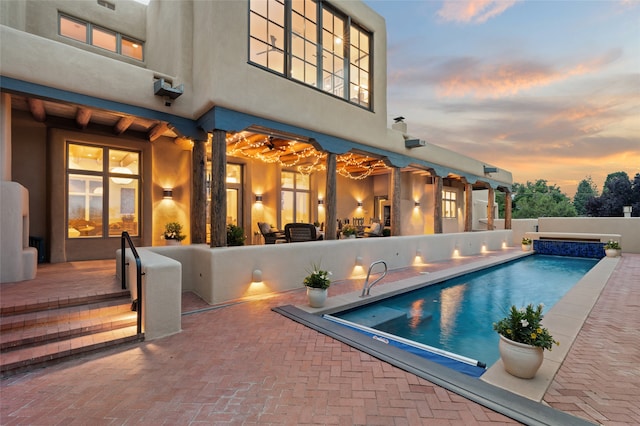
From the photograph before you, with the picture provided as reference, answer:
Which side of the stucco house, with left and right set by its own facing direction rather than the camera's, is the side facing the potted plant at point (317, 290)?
front

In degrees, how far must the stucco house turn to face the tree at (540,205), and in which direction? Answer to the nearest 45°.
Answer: approximately 90° to its left

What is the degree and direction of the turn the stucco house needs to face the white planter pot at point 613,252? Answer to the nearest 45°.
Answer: approximately 45° to its left

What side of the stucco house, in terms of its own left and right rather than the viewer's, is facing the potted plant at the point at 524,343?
front

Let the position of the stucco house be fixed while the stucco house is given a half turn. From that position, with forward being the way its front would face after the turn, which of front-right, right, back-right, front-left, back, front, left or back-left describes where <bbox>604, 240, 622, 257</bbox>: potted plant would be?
back-right

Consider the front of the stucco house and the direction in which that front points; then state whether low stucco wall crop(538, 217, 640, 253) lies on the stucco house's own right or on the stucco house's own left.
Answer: on the stucco house's own left

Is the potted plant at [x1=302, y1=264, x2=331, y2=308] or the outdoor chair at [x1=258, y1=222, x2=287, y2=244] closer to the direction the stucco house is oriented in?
the potted plant

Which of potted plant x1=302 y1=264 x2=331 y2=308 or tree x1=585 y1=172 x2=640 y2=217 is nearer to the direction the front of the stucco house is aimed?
the potted plant

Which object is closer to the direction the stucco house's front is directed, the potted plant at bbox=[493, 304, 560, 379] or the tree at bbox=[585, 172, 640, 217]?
the potted plant

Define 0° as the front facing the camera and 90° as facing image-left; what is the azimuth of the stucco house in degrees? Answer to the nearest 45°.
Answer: approximately 315°
